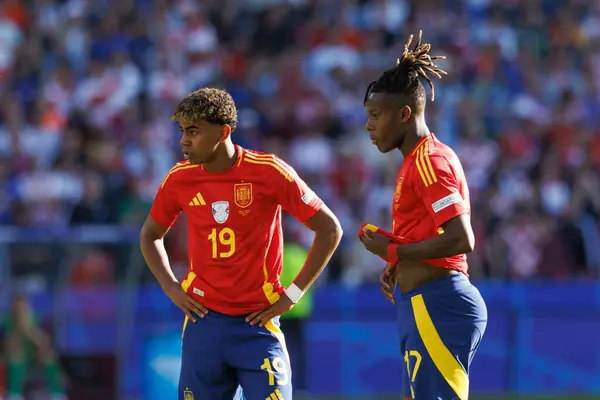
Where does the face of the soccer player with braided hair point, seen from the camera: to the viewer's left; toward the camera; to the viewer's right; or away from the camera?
to the viewer's left

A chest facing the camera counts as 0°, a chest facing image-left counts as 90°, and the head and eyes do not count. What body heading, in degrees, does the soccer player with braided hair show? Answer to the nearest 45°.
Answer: approximately 90°
